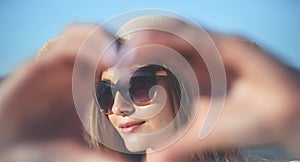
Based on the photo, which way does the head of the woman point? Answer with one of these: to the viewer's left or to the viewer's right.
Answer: to the viewer's left

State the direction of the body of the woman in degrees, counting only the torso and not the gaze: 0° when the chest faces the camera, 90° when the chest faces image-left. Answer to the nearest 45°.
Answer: approximately 45°
